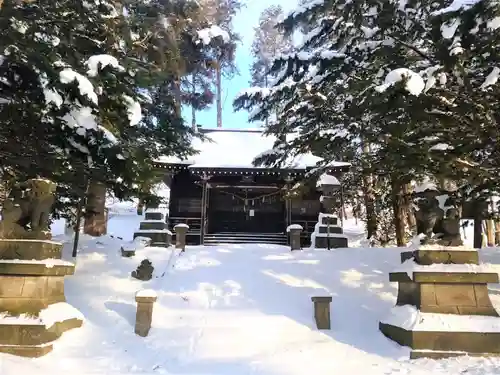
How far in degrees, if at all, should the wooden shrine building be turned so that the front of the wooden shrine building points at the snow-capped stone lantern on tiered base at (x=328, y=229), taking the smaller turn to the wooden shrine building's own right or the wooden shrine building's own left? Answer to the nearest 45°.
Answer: approximately 45° to the wooden shrine building's own left

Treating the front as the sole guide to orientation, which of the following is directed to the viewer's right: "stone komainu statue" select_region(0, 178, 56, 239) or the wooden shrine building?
the stone komainu statue

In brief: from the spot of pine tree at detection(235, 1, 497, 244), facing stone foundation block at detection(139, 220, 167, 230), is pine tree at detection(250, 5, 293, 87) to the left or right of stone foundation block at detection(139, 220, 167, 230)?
right

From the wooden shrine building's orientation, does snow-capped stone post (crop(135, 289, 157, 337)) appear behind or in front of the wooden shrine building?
in front

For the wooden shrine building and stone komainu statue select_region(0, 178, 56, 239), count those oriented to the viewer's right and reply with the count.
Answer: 1

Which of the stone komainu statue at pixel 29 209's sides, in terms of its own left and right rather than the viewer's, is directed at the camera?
right
